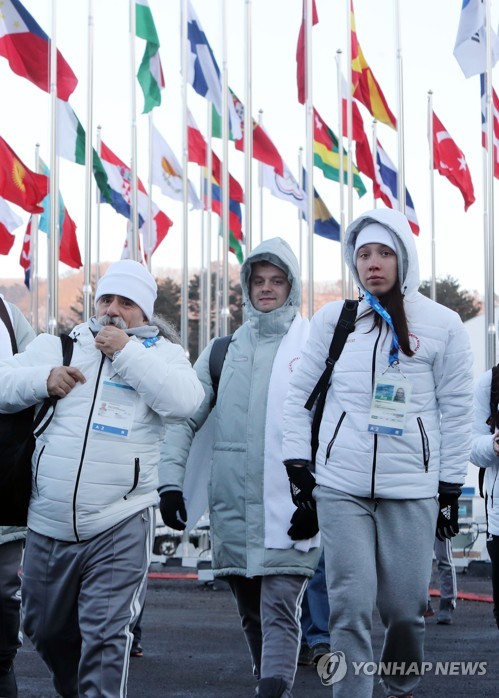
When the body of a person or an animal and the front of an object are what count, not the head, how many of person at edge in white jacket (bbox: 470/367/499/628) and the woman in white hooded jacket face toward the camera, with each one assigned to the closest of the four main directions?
2

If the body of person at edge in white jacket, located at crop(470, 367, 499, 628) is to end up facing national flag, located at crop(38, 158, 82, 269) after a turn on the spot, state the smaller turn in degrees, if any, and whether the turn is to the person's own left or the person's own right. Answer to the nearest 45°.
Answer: approximately 135° to the person's own right

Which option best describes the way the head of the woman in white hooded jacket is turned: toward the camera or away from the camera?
toward the camera

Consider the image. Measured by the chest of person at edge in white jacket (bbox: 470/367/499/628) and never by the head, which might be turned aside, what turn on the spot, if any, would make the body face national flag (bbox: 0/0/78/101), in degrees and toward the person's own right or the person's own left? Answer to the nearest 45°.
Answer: approximately 135° to the person's own right

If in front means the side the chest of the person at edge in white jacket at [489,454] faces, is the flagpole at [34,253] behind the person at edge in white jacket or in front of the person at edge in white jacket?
behind

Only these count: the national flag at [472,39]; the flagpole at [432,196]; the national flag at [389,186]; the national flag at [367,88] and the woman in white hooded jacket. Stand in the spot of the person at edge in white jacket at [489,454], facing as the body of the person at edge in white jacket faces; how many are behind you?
4

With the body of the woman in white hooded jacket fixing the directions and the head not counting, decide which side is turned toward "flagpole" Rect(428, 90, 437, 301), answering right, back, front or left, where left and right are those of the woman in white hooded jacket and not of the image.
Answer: back

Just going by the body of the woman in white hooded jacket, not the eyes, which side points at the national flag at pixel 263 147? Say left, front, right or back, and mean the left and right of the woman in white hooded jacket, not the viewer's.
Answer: back

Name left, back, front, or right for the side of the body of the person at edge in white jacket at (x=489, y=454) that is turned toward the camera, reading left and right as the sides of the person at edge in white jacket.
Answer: front

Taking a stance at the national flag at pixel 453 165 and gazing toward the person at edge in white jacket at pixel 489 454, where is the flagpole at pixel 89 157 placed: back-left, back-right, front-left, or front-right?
front-right

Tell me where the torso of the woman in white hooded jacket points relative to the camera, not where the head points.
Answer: toward the camera

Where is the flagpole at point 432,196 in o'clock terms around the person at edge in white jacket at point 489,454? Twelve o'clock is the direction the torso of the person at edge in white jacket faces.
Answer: The flagpole is roughly at 6 o'clock from the person at edge in white jacket.

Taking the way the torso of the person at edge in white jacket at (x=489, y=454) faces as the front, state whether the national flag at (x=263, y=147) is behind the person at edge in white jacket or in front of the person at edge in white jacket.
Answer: behind

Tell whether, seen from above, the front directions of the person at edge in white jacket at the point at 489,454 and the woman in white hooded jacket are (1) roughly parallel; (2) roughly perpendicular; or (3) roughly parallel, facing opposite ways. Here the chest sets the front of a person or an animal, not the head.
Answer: roughly parallel
